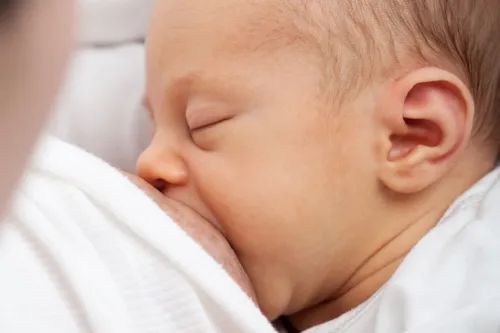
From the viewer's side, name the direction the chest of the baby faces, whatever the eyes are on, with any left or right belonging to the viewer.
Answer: facing to the left of the viewer

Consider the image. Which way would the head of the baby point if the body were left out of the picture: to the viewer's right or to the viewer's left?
to the viewer's left
